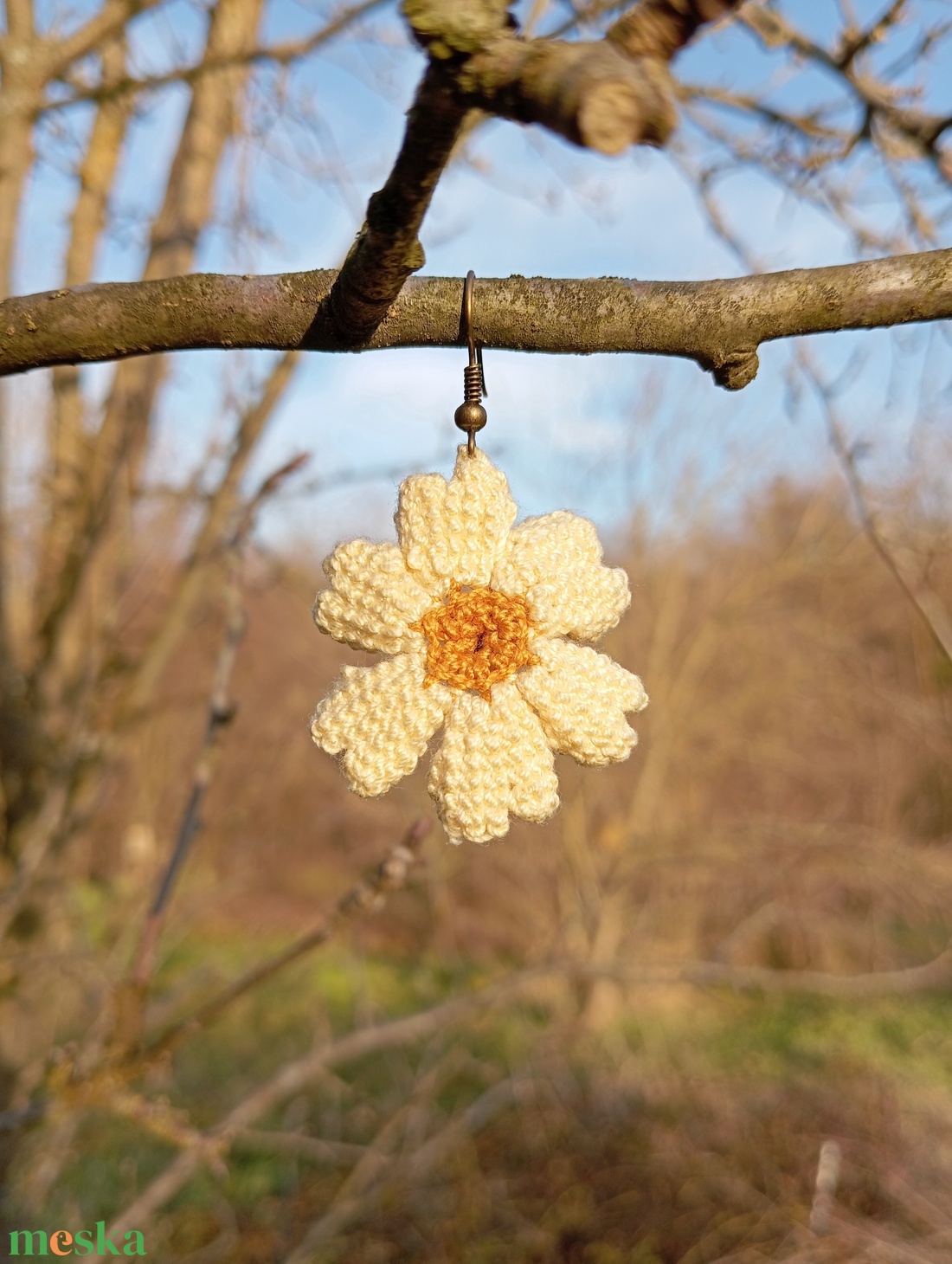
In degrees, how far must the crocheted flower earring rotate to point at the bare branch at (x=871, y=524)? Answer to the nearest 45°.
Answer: approximately 135° to its left

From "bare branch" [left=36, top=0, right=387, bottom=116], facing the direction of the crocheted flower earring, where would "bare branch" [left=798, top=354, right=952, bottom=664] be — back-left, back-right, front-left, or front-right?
front-left

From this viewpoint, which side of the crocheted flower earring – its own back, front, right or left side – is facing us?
front
